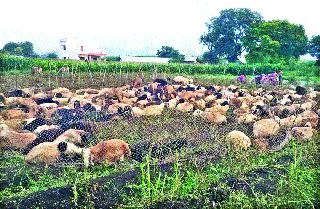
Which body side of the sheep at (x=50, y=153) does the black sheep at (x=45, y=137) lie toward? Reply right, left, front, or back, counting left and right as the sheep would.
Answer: left

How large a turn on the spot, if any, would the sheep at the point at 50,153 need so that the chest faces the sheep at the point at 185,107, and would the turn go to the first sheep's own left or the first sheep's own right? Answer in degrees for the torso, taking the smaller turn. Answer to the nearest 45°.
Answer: approximately 45° to the first sheep's own left

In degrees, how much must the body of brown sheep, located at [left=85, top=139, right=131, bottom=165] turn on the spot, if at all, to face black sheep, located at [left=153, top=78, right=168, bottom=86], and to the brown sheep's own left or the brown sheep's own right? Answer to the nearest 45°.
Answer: approximately 90° to the brown sheep's own right

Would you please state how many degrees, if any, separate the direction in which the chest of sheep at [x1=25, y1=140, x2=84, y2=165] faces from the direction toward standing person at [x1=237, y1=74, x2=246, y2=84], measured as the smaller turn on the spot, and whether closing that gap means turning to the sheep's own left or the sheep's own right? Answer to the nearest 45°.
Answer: approximately 45° to the sheep's own left

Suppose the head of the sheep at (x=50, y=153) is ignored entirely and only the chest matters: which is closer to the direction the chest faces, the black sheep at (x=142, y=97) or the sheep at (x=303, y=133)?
the sheep

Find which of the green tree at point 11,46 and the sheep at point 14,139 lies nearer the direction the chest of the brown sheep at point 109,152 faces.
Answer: the sheep

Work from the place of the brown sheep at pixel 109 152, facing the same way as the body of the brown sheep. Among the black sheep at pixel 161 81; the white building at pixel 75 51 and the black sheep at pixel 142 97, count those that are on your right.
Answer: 3

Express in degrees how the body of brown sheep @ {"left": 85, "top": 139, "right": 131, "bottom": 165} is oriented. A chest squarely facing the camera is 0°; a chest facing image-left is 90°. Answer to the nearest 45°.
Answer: approximately 90°

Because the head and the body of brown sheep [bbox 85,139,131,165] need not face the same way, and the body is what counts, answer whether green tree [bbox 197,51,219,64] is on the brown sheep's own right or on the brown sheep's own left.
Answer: on the brown sheep's own right

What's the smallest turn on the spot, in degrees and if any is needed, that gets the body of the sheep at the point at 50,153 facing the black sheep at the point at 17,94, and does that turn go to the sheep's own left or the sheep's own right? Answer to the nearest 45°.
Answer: approximately 90° to the sheep's own left

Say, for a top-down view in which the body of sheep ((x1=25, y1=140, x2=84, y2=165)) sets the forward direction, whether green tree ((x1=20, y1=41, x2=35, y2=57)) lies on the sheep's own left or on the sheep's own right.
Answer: on the sheep's own left

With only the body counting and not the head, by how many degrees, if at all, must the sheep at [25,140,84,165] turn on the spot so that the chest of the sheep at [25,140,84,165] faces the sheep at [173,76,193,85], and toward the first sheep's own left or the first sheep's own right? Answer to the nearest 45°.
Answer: approximately 45° to the first sheep's own left

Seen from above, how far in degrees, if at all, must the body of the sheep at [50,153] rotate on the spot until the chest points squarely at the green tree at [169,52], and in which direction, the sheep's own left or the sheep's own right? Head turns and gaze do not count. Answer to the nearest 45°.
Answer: approximately 45° to the sheep's own left

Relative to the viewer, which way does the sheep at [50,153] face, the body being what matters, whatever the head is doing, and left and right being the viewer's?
facing to the right of the viewer

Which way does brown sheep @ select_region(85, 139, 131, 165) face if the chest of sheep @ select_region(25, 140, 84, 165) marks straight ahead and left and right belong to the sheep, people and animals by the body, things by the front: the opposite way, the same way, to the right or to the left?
the opposite way

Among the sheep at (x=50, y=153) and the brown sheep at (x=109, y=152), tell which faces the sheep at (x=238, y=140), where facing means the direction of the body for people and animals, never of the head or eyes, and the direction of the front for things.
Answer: the sheep at (x=50, y=153)

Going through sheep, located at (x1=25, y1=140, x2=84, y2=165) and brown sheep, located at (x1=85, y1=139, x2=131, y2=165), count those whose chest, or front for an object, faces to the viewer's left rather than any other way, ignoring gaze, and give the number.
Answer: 1
